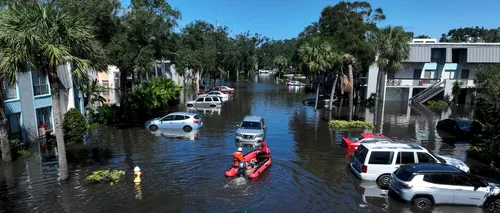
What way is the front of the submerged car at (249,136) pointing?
toward the camera

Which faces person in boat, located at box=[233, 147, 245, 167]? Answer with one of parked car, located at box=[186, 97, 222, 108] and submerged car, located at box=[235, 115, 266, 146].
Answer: the submerged car

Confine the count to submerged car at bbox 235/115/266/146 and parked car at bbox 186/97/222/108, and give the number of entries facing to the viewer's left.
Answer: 1

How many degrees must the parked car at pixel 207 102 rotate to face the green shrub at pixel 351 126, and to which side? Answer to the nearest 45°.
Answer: approximately 135° to its left

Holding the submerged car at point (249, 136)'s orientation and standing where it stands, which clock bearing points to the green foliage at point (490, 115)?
The green foliage is roughly at 10 o'clock from the submerged car.

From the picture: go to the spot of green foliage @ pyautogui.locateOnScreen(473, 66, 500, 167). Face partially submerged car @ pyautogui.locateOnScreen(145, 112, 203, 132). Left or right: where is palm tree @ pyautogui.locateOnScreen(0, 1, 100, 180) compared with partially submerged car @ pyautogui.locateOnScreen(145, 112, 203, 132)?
left

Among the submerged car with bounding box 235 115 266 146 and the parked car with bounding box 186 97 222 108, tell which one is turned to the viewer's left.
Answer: the parked car

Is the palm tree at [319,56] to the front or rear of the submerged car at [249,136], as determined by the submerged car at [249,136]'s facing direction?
to the rear

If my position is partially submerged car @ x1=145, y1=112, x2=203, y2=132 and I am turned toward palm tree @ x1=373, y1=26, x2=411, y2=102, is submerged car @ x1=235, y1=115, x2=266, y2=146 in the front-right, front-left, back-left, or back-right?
front-right

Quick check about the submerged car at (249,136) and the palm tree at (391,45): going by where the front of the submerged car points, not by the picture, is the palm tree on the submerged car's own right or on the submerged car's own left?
on the submerged car's own left

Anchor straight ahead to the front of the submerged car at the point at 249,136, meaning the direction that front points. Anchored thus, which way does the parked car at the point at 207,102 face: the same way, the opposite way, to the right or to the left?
to the right

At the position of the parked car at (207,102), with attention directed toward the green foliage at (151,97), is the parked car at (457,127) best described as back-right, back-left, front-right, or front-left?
back-left

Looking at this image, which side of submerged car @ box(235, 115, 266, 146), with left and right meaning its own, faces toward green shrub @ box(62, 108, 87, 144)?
right

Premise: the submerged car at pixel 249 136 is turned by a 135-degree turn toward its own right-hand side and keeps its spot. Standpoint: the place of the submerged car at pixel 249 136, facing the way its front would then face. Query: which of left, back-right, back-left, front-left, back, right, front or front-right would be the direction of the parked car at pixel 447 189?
back

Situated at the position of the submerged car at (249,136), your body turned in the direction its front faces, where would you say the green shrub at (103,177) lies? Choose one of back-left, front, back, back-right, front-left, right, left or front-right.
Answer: front-right

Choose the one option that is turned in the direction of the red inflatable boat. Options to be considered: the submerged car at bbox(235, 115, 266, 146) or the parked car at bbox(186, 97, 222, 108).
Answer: the submerged car

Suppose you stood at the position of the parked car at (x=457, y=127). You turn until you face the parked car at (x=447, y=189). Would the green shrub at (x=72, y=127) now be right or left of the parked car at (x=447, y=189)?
right

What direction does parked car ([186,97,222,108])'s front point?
to the viewer's left
